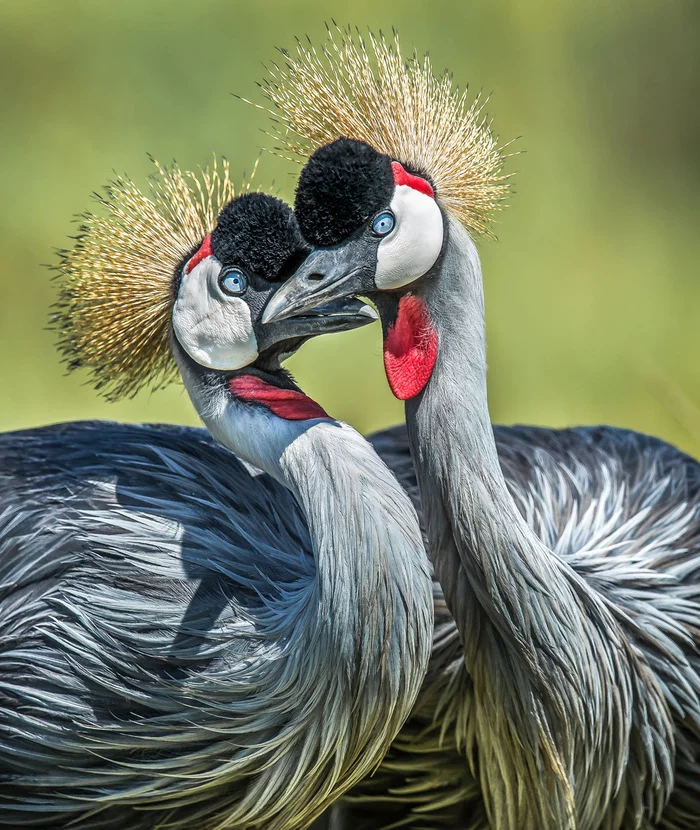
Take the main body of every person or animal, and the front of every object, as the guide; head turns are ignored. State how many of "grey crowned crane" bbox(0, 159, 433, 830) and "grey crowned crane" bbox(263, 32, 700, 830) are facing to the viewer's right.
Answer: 1

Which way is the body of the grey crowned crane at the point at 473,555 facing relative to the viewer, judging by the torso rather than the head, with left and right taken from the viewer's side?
facing the viewer and to the left of the viewer

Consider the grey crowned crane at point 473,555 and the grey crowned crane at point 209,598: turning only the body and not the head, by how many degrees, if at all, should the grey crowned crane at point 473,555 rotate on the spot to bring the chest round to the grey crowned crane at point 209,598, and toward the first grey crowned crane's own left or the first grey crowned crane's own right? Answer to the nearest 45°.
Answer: approximately 45° to the first grey crowned crane's own right

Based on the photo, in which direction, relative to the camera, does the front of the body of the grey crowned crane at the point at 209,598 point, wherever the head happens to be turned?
to the viewer's right

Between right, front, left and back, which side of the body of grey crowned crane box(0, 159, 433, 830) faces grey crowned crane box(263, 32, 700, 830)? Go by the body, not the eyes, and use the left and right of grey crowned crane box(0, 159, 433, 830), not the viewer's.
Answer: front
